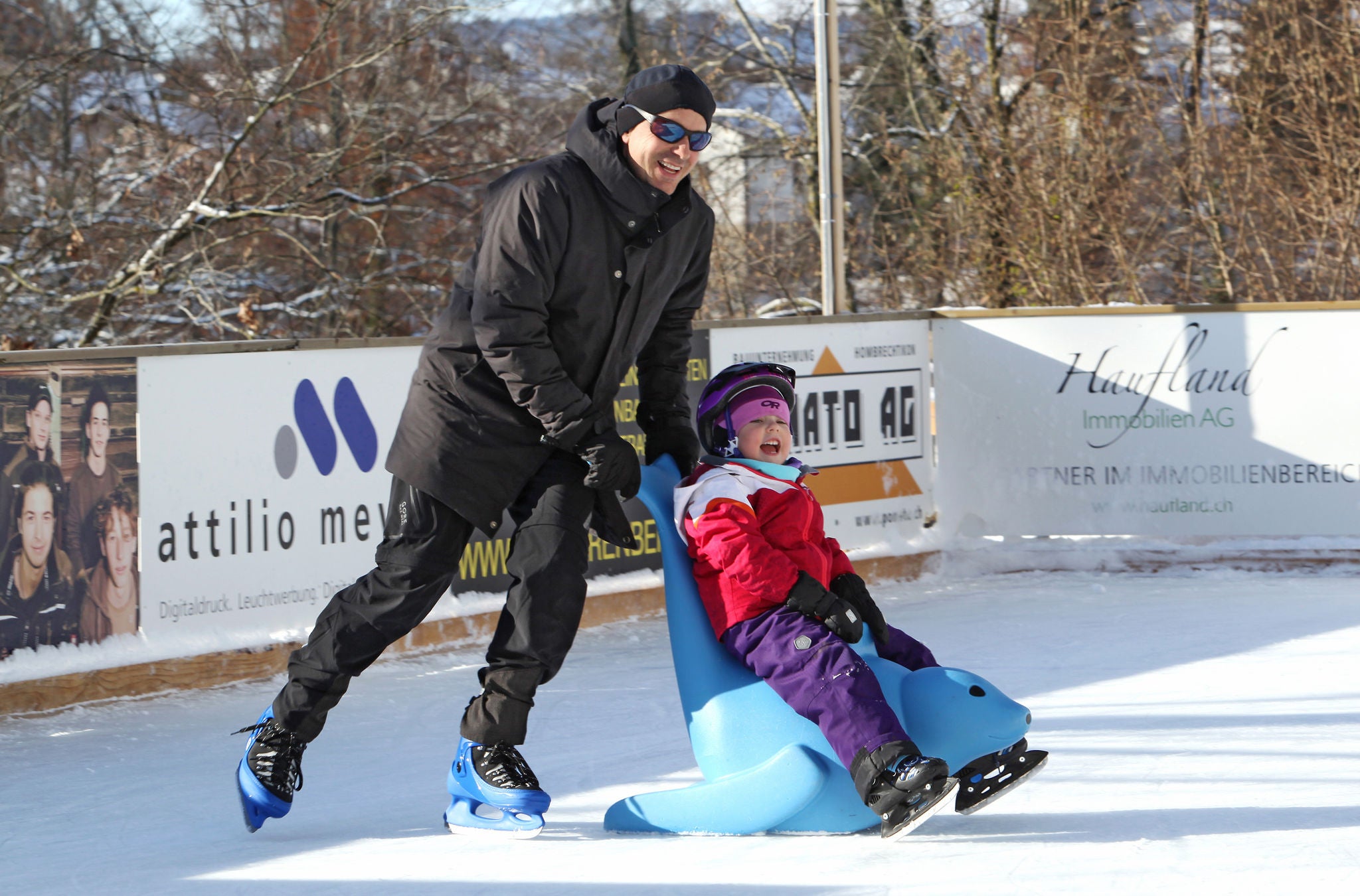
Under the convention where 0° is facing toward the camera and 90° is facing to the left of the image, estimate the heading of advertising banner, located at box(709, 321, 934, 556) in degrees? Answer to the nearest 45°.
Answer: approximately 0°

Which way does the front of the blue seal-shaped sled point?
to the viewer's right

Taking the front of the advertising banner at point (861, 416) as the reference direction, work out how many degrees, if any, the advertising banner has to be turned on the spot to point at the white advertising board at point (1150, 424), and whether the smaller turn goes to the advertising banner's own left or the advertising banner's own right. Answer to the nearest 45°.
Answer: approximately 90° to the advertising banner's own left

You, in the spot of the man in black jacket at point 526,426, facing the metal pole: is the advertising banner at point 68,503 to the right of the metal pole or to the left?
left

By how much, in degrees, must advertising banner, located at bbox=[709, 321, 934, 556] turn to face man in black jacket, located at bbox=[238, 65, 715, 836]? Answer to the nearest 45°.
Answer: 0° — it already faces them

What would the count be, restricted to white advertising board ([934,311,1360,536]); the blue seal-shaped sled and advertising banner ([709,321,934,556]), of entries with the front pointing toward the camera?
2

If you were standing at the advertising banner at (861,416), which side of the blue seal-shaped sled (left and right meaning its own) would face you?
left

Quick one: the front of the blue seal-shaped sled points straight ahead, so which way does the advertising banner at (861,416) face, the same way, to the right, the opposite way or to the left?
to the right

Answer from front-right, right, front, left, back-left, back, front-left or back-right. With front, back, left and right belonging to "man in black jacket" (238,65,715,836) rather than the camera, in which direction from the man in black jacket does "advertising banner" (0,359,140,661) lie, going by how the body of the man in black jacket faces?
back

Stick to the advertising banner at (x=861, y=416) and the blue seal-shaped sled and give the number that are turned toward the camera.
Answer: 1

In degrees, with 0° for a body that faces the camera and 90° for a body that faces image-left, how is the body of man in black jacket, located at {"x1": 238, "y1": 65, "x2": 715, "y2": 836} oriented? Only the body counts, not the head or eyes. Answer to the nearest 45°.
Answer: approximately 315°
